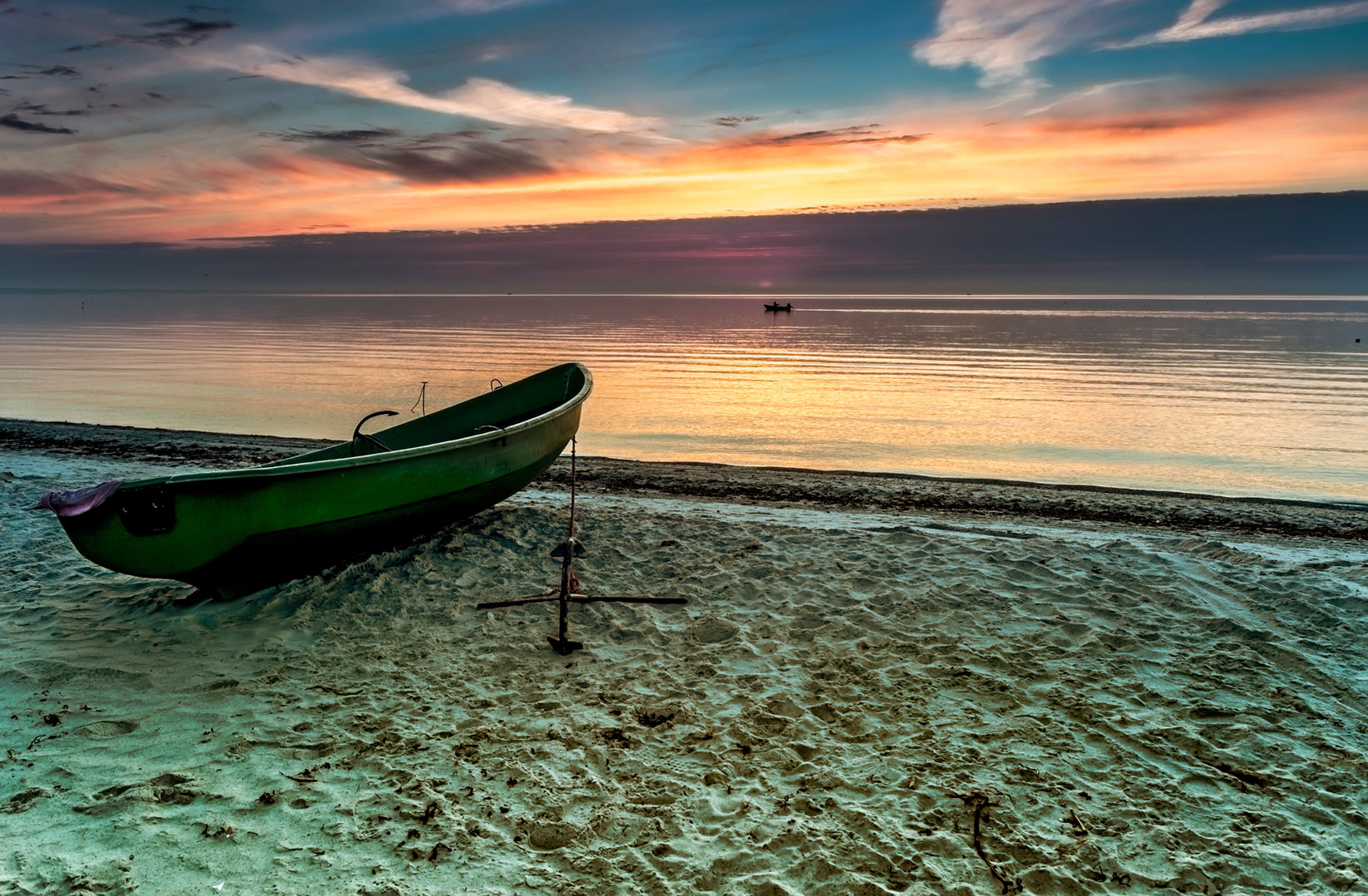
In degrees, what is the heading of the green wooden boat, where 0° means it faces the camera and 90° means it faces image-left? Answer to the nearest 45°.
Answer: approximately 225°
